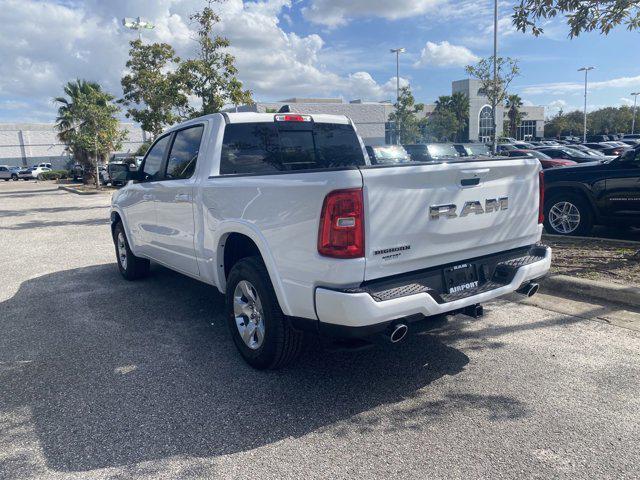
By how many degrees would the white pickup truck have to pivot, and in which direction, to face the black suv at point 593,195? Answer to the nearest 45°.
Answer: approximately 90° to its right

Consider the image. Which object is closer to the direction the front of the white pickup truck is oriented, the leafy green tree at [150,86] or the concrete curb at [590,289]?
the leafy green tree

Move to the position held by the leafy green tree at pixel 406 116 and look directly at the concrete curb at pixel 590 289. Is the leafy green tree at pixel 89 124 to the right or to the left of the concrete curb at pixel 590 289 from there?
right

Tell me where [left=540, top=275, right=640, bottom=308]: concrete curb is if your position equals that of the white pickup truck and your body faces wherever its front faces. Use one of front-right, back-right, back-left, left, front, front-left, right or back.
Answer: right

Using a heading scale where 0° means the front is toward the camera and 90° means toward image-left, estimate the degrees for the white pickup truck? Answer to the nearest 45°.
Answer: approximately 135°

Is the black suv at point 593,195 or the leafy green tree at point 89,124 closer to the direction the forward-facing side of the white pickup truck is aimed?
the leafy green tree

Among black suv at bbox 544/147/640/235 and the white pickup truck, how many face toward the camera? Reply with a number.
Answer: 0

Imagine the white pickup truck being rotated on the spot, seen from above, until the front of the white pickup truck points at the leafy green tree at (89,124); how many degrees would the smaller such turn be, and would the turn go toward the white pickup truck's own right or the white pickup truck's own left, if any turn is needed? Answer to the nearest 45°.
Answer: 0° — it already faces it

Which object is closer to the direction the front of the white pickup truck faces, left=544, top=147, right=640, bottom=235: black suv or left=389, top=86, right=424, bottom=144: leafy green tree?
the leafy green tree

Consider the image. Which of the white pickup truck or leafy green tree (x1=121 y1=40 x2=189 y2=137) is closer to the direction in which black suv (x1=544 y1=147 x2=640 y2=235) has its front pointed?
the leafy green tree
